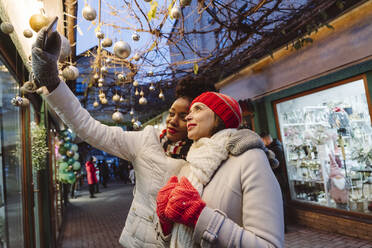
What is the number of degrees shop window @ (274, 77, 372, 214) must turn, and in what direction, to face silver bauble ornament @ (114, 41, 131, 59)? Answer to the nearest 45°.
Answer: approximately 45° to its left

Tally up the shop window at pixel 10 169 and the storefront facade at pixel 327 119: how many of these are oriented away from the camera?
0

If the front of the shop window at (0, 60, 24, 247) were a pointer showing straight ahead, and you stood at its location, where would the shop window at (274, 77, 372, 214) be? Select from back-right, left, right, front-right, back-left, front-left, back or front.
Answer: front-left

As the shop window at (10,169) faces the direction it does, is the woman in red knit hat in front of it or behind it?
in front

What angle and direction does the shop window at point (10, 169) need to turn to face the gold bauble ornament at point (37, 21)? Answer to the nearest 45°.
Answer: approximately 45° to its right

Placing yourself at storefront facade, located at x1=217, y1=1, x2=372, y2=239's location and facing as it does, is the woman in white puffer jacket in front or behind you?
in front

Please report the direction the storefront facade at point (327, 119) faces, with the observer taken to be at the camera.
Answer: facing the viewer and to the left of the viewer

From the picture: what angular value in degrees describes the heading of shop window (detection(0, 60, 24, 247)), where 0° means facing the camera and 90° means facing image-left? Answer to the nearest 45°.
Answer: approximately 315°

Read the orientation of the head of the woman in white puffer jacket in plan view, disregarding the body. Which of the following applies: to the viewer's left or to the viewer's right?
to the viewer's left

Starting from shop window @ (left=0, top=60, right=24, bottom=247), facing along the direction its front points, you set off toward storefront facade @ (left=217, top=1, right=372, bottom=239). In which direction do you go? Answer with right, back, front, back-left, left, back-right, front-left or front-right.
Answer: front-left

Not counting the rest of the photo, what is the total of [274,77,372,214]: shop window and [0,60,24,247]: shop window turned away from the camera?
0

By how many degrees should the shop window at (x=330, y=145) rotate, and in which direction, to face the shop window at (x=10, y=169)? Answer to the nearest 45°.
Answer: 0° — it already faces it
